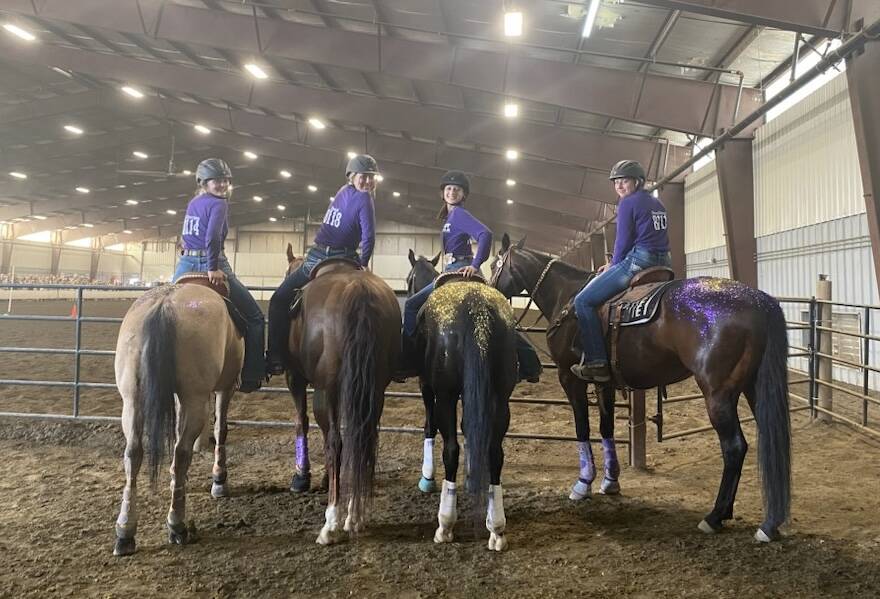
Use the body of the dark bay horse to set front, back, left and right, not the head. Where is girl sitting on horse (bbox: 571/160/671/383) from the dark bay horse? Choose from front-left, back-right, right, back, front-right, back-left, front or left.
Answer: front-right

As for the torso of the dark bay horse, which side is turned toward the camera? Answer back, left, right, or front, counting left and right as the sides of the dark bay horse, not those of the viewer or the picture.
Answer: back

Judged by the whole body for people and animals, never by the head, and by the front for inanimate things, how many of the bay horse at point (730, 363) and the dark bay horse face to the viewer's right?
0

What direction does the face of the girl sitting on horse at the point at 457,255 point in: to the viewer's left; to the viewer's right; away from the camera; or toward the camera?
toward the camera

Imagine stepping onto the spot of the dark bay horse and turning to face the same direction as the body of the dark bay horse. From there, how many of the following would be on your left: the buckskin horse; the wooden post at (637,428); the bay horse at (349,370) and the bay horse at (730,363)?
2

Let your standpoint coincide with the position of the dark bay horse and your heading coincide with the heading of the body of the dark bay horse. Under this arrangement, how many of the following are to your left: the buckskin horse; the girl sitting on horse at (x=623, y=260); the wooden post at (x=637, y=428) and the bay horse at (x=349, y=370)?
2

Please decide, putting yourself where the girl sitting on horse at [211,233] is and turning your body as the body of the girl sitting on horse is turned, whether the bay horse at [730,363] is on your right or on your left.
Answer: on your right

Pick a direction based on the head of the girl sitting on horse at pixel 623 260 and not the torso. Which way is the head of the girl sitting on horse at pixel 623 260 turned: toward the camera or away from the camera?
toward the camera

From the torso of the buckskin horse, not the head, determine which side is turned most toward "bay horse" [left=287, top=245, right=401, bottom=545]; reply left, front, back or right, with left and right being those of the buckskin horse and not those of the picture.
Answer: right

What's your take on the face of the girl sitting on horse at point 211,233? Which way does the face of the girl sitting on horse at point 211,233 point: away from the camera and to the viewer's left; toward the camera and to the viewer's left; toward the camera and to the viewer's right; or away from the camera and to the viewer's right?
toward the camera and to the viewer's right

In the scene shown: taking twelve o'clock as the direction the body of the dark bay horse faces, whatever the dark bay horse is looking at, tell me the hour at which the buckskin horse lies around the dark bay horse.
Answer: The buckskin horse is roughly at 9 o'clock from the dark bay horse.

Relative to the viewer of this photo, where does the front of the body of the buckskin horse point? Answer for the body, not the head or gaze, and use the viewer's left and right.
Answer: facing away from the viewer and to the right of the viewer

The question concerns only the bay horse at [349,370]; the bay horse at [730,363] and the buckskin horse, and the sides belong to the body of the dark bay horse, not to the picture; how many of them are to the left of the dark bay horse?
2

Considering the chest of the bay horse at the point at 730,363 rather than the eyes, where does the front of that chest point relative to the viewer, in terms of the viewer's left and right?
facing away from the viewer and to the left of the viewer

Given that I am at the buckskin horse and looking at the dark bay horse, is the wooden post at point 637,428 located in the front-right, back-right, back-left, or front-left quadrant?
front-left

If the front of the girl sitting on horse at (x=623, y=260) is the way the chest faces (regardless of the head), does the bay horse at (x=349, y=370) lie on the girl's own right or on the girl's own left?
on the girl's own left

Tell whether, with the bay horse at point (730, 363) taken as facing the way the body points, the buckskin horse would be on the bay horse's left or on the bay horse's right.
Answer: on the bay horse's left

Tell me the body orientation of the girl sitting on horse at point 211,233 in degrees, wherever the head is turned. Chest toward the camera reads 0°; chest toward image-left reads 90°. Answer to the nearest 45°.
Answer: approximately 225°

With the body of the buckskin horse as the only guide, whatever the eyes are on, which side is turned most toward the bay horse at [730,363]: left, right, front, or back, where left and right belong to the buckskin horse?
right

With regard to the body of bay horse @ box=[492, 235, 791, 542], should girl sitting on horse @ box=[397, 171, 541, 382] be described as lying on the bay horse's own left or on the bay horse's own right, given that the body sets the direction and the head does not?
on the bay horse's own left
